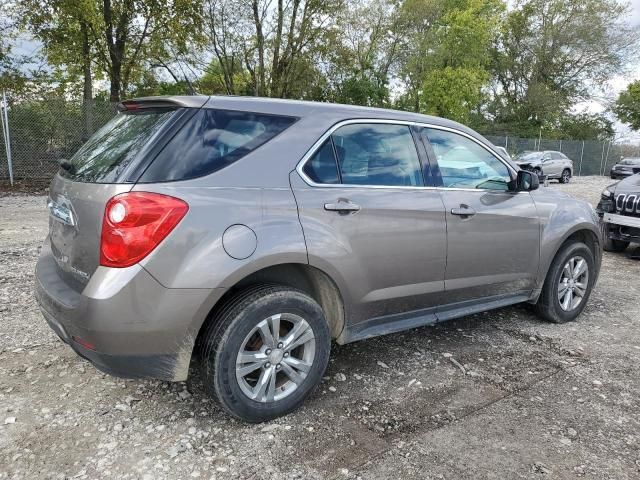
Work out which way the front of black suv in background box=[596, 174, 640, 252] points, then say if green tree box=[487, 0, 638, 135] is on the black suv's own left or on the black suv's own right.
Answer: on the black suv's own right

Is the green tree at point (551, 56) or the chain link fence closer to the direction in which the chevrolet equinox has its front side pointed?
the green tree

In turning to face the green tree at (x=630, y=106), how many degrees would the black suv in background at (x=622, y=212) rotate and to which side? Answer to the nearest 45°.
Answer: approximately 135° to its right

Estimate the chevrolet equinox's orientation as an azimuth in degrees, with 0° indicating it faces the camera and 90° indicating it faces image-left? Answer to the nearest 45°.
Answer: approximately 225°

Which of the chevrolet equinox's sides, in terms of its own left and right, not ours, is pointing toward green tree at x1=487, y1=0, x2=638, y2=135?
front

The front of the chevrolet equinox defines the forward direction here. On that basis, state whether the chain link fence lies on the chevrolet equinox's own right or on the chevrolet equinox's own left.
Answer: on the chevrolet equinox's own left

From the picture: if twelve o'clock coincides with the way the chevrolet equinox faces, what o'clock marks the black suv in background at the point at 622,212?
The black suv in background is roughly at 12 o'clock from the chevrolet equinox.

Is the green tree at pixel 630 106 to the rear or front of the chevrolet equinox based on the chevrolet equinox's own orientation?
to the front
